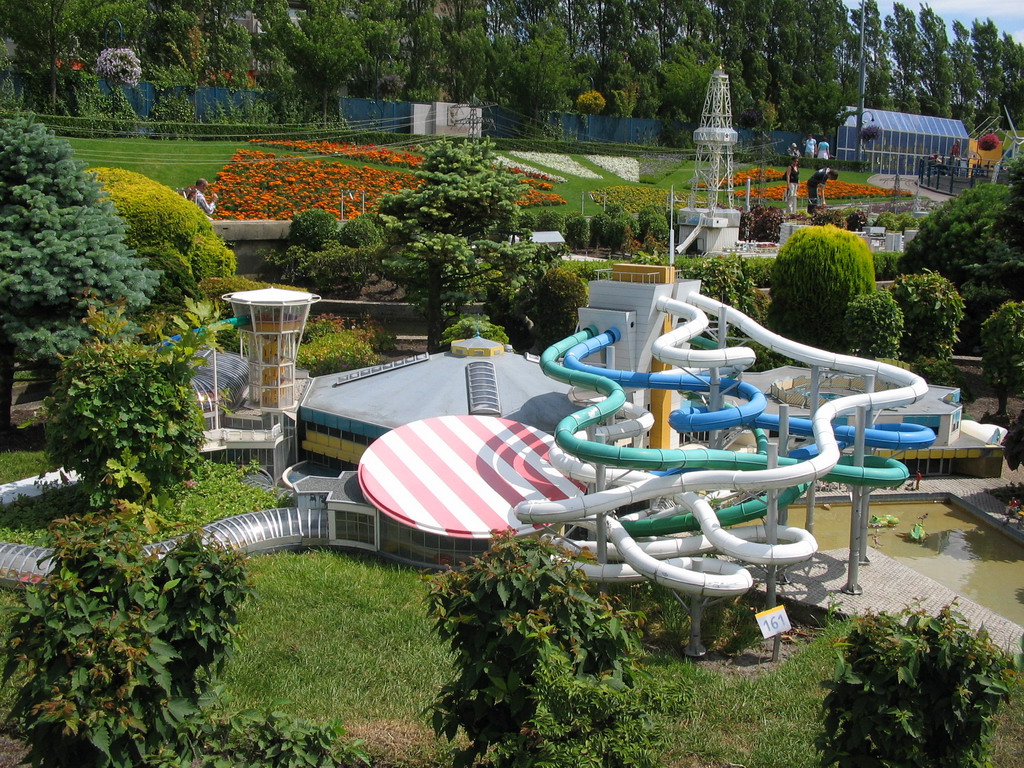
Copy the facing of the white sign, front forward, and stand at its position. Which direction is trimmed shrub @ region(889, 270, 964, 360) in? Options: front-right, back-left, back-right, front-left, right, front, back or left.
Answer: back

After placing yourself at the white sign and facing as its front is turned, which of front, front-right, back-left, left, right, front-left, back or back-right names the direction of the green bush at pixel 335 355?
back-right

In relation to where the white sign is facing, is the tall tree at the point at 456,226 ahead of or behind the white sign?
behind

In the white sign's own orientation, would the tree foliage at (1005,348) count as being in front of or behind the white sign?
behind

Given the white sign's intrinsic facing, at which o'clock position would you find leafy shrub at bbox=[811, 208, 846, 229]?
The leafy shrub is roughly at 6 o'clock from the white sign.

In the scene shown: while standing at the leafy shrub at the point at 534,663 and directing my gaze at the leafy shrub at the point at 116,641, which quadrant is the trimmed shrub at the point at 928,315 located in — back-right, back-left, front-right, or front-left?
back-right

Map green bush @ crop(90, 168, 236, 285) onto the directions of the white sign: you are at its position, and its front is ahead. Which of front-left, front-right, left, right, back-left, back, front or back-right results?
back-right

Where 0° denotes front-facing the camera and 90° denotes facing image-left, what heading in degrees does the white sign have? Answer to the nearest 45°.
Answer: approximately 0°

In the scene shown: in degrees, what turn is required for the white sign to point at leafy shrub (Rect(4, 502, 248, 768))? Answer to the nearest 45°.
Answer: approximately 45° to its right

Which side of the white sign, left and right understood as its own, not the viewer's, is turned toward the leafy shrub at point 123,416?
right

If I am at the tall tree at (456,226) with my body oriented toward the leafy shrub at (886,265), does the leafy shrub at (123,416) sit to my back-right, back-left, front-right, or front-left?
back-right

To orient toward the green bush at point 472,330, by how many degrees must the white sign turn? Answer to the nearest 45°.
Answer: approximately 135° to its right

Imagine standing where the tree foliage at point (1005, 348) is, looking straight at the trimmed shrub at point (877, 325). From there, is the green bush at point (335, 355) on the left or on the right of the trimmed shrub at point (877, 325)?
left

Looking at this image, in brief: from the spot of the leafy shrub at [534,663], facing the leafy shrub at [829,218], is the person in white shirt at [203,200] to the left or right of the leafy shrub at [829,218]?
left
